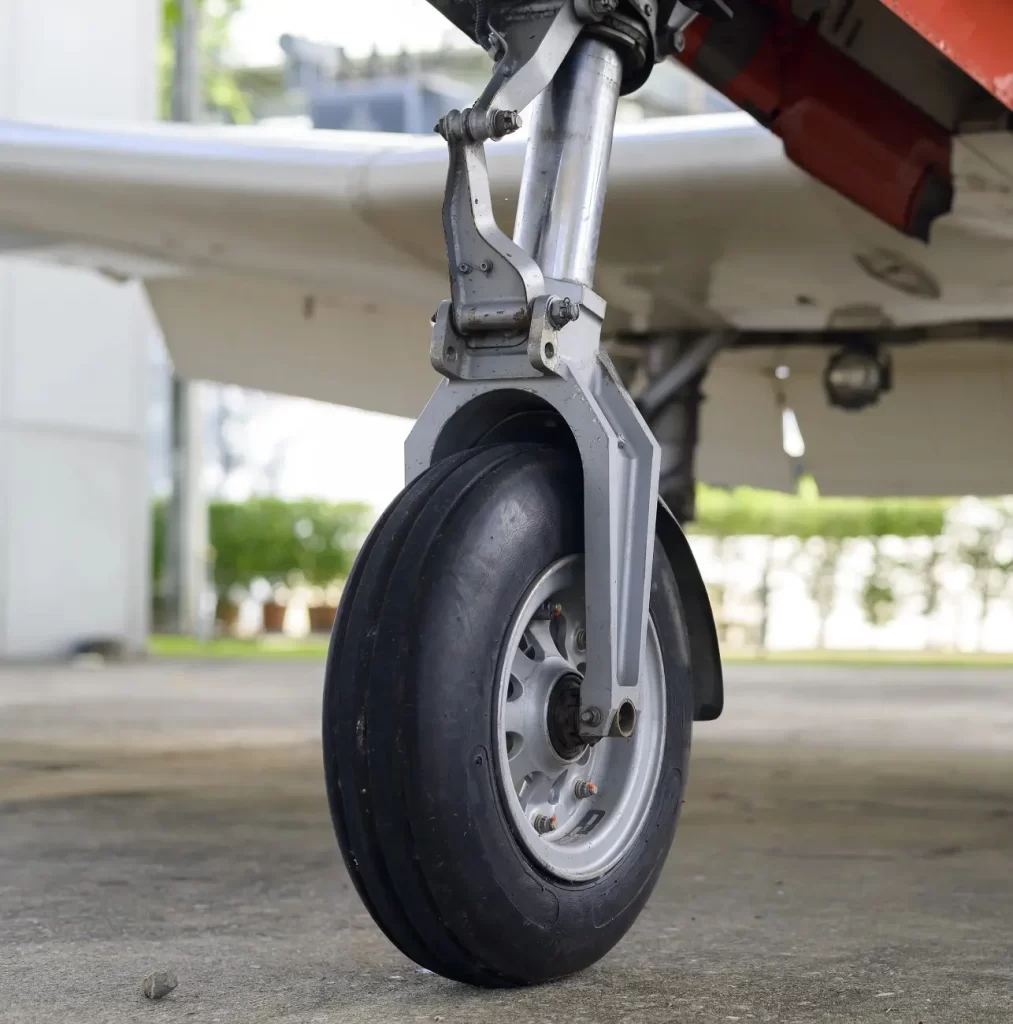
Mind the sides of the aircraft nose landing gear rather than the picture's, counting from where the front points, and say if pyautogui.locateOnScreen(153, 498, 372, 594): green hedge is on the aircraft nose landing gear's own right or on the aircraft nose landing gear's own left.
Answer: on the aircraft nose landing gear's own right

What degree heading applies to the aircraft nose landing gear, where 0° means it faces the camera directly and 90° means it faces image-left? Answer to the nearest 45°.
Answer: approximately 45°

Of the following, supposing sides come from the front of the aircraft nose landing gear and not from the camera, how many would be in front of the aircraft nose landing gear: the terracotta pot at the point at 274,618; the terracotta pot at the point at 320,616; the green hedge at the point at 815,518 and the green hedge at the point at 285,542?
0

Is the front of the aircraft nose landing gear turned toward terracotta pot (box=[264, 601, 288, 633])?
no

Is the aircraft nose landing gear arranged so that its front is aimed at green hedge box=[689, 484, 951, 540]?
no

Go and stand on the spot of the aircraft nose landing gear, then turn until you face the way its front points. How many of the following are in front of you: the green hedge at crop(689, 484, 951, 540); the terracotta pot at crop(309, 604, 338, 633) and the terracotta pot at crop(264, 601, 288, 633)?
0

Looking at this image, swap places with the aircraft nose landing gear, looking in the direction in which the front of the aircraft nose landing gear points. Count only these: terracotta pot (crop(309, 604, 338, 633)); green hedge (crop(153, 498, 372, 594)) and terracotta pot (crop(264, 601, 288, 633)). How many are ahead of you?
0

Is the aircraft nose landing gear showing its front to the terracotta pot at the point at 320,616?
no

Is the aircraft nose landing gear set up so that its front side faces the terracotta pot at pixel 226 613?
no
